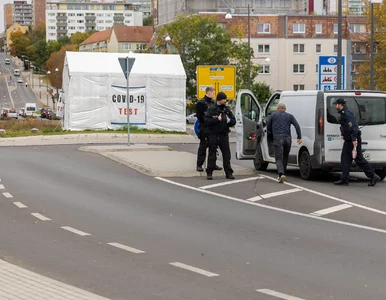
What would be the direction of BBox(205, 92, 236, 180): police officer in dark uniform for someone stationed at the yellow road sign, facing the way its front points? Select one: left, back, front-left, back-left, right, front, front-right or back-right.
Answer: front

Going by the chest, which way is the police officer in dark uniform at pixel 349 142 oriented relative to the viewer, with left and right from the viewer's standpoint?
facing to the left of the viewer

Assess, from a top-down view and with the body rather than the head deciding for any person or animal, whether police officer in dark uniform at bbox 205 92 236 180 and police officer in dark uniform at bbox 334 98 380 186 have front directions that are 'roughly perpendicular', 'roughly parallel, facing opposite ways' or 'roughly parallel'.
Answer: roughly perpendicular

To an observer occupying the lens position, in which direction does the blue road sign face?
facing the viewer

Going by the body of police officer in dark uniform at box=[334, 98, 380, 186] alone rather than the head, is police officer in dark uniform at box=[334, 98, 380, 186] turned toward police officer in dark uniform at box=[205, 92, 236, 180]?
yes

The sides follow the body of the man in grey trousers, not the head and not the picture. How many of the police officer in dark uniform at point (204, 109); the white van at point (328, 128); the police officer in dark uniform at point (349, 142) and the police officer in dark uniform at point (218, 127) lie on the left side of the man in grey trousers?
2

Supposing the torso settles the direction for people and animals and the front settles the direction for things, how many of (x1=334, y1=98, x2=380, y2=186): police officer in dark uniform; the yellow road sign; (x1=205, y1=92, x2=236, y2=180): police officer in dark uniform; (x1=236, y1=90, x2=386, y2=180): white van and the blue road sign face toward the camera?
3

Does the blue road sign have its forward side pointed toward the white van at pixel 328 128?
yes

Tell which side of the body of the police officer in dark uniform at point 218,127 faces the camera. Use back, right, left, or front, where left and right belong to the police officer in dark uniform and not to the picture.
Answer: front

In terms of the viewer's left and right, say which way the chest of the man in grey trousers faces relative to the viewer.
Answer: facing away from the viewer

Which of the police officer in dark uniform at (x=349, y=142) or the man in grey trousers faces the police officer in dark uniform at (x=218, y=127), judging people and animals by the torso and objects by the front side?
the police officer in dark uniform at (x=349, y=142)

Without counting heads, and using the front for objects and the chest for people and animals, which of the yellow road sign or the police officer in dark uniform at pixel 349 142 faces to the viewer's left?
the police officer in dark uniform
